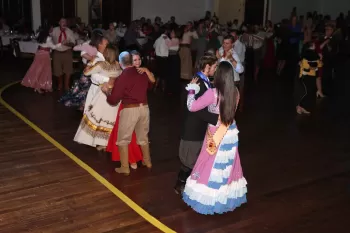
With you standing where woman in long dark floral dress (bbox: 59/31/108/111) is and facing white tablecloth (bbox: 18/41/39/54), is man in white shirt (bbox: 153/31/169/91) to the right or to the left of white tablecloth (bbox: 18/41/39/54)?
right

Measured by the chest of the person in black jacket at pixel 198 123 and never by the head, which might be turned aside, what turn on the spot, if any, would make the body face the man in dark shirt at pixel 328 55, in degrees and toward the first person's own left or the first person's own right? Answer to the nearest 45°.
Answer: approximately 45° to the first person's own left

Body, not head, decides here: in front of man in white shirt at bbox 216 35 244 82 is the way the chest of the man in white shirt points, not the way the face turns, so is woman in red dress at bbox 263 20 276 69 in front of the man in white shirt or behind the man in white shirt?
behind

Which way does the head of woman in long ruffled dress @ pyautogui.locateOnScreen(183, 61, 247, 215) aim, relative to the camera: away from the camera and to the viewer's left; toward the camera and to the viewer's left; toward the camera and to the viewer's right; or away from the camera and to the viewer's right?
away from the camera and to the viewer's left

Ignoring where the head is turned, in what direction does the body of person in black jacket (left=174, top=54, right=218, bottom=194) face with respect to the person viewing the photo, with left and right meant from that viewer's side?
facing to the right of the viewer

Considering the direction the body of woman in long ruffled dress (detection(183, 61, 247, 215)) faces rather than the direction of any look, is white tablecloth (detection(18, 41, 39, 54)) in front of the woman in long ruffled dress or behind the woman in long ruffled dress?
in front
